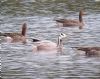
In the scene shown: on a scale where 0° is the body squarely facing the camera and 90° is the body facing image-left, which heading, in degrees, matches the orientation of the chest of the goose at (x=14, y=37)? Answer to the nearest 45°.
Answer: approximately 270°

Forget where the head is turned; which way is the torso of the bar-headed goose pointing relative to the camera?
to the viewer's right

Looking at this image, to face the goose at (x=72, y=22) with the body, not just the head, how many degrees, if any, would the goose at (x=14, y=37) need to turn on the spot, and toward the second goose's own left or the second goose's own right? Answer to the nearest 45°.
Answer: approximately 45° to the second goose's own left
